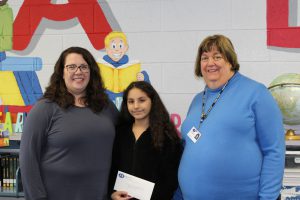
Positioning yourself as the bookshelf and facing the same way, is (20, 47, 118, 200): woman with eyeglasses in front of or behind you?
in front

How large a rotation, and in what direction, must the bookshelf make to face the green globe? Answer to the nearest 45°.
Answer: approximately 45° to its left

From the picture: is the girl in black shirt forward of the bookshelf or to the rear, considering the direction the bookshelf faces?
forward

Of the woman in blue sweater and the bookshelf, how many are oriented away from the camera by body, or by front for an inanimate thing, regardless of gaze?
0
